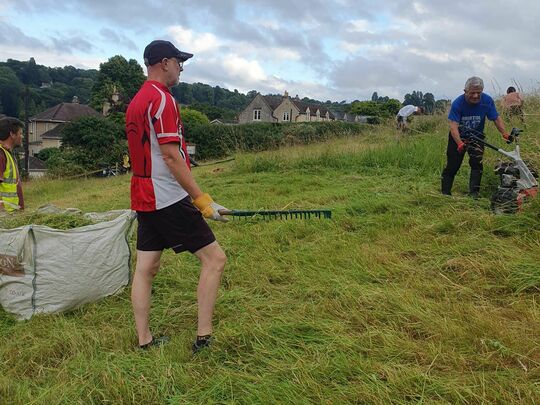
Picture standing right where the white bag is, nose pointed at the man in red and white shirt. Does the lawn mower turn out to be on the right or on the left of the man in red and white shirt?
left

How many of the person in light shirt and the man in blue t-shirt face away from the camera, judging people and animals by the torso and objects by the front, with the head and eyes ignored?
0

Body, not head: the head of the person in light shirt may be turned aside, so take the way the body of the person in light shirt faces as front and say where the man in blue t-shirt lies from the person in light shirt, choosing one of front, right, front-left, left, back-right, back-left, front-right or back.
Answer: right

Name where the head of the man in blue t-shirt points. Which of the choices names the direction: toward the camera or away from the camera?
toward the camera

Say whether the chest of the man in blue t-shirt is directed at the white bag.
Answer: no

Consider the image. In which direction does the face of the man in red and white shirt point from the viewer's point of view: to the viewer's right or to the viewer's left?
to the viewer's right

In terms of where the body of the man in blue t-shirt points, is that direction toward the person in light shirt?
no

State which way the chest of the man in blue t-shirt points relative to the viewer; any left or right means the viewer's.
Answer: facing the viewer and to the right of the viewer

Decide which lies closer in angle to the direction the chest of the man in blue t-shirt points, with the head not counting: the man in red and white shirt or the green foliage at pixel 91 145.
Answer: the man in red and white shirt

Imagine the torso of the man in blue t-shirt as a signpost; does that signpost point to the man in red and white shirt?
no

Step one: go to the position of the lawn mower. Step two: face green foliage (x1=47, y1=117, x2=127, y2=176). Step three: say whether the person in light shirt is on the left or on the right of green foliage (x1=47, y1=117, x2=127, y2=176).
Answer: right

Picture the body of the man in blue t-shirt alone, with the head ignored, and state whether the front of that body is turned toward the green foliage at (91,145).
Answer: no
